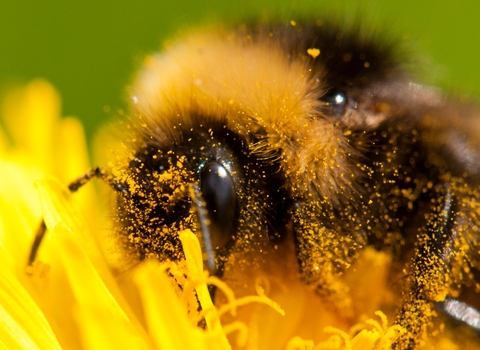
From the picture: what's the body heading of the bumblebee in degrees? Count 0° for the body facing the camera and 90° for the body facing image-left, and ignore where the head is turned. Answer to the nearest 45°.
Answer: approximately 45°
